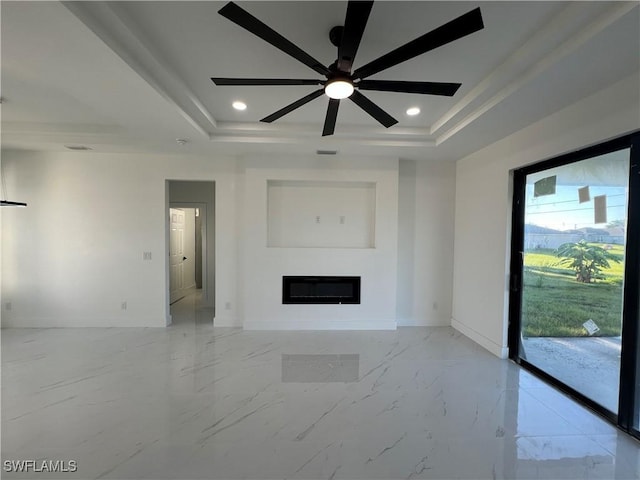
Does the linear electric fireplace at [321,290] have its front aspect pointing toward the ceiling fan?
yes

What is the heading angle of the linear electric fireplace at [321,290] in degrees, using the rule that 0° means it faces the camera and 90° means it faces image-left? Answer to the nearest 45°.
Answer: approximately 0°

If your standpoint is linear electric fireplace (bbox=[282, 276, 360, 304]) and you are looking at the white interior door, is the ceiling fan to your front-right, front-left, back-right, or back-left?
back-left

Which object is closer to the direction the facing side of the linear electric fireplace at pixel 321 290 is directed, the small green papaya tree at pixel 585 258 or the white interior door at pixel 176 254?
the small green papaya tree

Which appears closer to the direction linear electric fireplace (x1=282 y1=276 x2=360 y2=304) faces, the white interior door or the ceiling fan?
the ceiling fan

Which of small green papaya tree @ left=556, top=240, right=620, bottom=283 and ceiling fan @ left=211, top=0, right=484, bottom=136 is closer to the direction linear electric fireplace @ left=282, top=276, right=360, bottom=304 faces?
the ceiling fan

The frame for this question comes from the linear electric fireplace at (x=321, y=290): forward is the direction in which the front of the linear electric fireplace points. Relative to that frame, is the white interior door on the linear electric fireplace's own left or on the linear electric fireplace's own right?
on the linear electric fireplace's own right

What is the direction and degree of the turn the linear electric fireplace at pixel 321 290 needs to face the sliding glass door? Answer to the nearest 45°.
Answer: approximately 45° to its left
